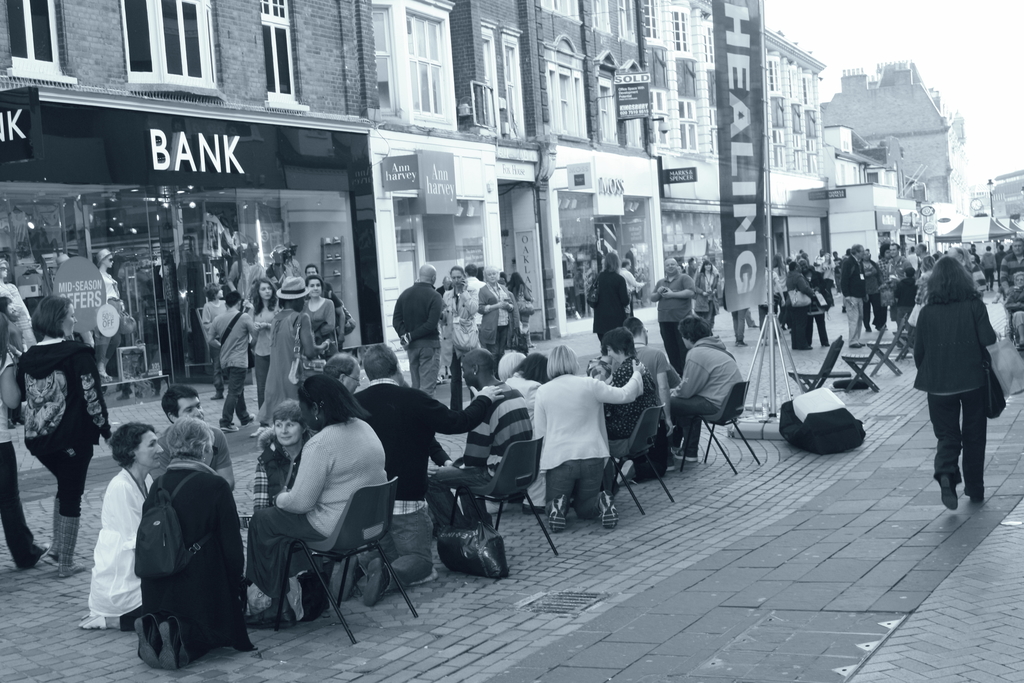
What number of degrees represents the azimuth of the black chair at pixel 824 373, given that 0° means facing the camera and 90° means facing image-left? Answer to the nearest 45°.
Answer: approximately 90°

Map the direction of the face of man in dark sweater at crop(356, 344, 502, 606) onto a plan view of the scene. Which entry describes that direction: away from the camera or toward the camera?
away from the camera

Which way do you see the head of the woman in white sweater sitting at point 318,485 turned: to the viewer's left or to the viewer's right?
to the viewer's left

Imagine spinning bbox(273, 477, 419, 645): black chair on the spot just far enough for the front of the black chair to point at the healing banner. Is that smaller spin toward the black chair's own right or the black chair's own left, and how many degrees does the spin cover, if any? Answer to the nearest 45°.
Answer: approximately 90° to the black chair's own right

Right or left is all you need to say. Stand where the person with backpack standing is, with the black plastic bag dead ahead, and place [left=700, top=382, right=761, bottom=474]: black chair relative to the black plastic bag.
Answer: left

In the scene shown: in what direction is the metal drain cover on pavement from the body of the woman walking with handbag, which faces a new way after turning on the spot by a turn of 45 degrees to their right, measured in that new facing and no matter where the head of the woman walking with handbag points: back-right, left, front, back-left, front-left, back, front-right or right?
back

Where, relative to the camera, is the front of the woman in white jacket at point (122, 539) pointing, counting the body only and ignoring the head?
to the viewer's right

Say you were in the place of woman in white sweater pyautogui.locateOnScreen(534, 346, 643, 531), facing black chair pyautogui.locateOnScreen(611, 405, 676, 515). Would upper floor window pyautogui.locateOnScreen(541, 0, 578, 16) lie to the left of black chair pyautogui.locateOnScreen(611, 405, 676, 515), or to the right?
left

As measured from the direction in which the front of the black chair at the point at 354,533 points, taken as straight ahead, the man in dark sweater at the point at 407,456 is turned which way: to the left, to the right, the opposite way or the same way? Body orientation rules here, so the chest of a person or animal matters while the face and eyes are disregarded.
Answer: to the right

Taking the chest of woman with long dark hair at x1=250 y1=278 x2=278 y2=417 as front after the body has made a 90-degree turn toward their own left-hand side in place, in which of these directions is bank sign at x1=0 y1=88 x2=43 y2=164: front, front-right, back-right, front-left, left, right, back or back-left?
back

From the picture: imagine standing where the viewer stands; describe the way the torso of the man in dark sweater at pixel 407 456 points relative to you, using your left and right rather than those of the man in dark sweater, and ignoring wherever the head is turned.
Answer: facing away from the viewer and to the right of the viewer

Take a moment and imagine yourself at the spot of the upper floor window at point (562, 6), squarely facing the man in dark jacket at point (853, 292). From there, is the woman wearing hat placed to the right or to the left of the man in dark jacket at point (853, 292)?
right

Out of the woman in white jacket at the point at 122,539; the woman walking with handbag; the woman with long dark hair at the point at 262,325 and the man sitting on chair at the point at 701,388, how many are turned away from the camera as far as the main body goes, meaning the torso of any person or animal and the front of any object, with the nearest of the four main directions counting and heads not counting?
1

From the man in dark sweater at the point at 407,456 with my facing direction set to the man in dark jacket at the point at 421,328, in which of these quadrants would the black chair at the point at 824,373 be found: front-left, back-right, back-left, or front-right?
front-right

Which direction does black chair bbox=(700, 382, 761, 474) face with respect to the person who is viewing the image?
facing away from the viewer and to the left of the viewer

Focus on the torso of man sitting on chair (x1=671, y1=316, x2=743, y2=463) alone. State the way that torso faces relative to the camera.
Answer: to the viewer's left

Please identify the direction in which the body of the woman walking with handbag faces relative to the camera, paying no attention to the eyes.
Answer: away from the camera

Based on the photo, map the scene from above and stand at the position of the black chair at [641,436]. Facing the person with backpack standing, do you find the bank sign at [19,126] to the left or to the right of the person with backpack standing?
right
